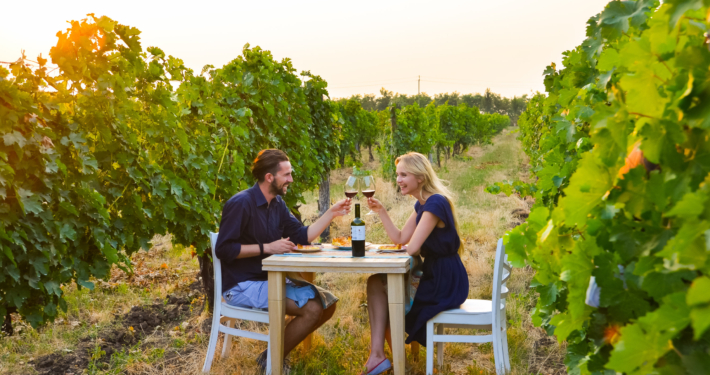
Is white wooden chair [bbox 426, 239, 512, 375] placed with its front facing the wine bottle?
yes

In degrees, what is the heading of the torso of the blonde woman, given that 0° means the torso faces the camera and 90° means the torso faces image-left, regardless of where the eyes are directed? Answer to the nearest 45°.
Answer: approximately 90°

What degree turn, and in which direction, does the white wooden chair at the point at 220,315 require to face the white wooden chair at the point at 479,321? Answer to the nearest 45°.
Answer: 0° — it already faces it

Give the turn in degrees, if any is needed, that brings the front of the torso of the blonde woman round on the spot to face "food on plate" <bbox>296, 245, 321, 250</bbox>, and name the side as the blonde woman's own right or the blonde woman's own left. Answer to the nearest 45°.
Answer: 0° — they already face it

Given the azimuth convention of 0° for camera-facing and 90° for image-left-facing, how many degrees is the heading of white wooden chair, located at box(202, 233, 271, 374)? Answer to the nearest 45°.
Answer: approximately 270°

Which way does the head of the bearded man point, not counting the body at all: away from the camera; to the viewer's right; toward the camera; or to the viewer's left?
to the viewer's right

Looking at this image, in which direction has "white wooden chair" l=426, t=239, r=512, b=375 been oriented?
to the viewer's left
